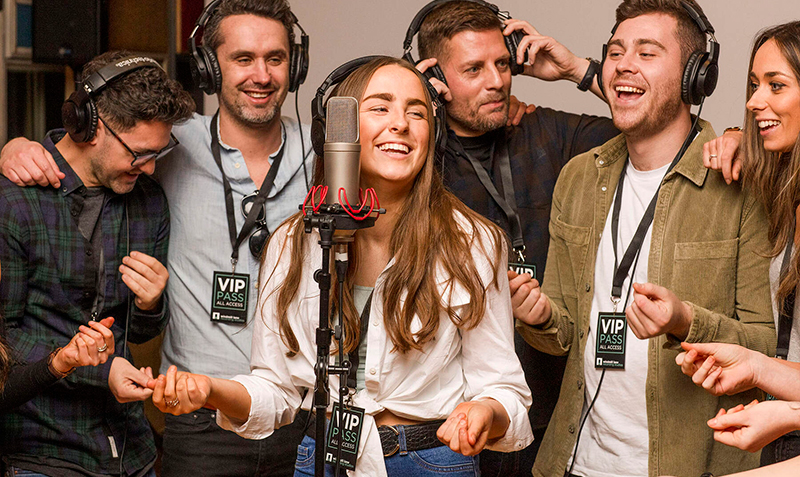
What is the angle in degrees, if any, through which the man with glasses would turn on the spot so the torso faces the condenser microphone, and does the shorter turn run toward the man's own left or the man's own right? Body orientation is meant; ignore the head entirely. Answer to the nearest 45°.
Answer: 0° — they already face it

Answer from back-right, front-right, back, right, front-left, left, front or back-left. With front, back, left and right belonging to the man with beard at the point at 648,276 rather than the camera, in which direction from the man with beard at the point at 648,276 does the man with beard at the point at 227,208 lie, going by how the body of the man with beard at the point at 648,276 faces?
front-right

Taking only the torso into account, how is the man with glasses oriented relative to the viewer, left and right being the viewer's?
facing the viewer and to the right of the viewer

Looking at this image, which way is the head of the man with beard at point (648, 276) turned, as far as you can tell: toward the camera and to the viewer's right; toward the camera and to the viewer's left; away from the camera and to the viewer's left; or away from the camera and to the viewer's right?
toward the camera and to the viewer's left

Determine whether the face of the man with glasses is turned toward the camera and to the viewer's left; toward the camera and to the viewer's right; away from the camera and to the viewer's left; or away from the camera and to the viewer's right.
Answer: toward the camera and to the viewer's right

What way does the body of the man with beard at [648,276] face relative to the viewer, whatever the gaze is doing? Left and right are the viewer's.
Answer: facing the viewer and to the left of the viewer

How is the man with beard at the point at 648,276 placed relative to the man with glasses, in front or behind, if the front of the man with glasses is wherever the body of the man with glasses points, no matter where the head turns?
in front

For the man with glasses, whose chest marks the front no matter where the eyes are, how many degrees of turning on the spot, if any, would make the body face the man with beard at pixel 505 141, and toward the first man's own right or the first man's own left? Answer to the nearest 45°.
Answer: approximately 45° to the first man's own left

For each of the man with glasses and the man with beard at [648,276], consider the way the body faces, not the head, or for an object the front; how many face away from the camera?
0

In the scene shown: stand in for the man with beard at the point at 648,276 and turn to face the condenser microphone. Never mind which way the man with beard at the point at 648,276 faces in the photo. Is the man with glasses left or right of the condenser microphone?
right

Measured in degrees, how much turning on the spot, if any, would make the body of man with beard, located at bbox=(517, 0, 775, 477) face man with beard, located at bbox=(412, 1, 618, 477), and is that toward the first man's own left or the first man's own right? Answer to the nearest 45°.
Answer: approximately 90° to the first man's own right

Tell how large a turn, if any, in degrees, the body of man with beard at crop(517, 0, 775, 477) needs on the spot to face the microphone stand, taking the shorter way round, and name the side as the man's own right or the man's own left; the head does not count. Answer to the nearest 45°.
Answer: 0° — they already face it

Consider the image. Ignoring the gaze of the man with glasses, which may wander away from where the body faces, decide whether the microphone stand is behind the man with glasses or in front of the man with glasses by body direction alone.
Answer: in front
